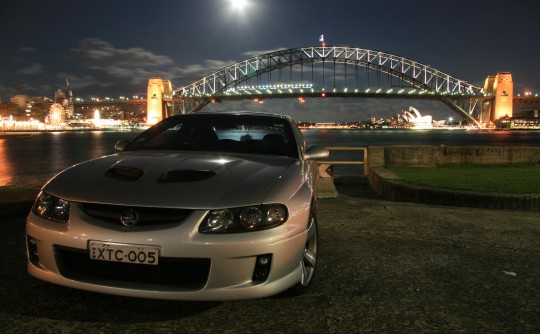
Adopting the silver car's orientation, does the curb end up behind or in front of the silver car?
behind

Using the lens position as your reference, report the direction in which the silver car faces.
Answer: facing the viewer and to the left of the viewer

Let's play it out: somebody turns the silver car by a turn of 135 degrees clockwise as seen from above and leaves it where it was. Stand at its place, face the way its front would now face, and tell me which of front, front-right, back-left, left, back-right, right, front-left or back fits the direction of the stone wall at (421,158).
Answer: front-right

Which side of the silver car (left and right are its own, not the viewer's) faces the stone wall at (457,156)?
back
